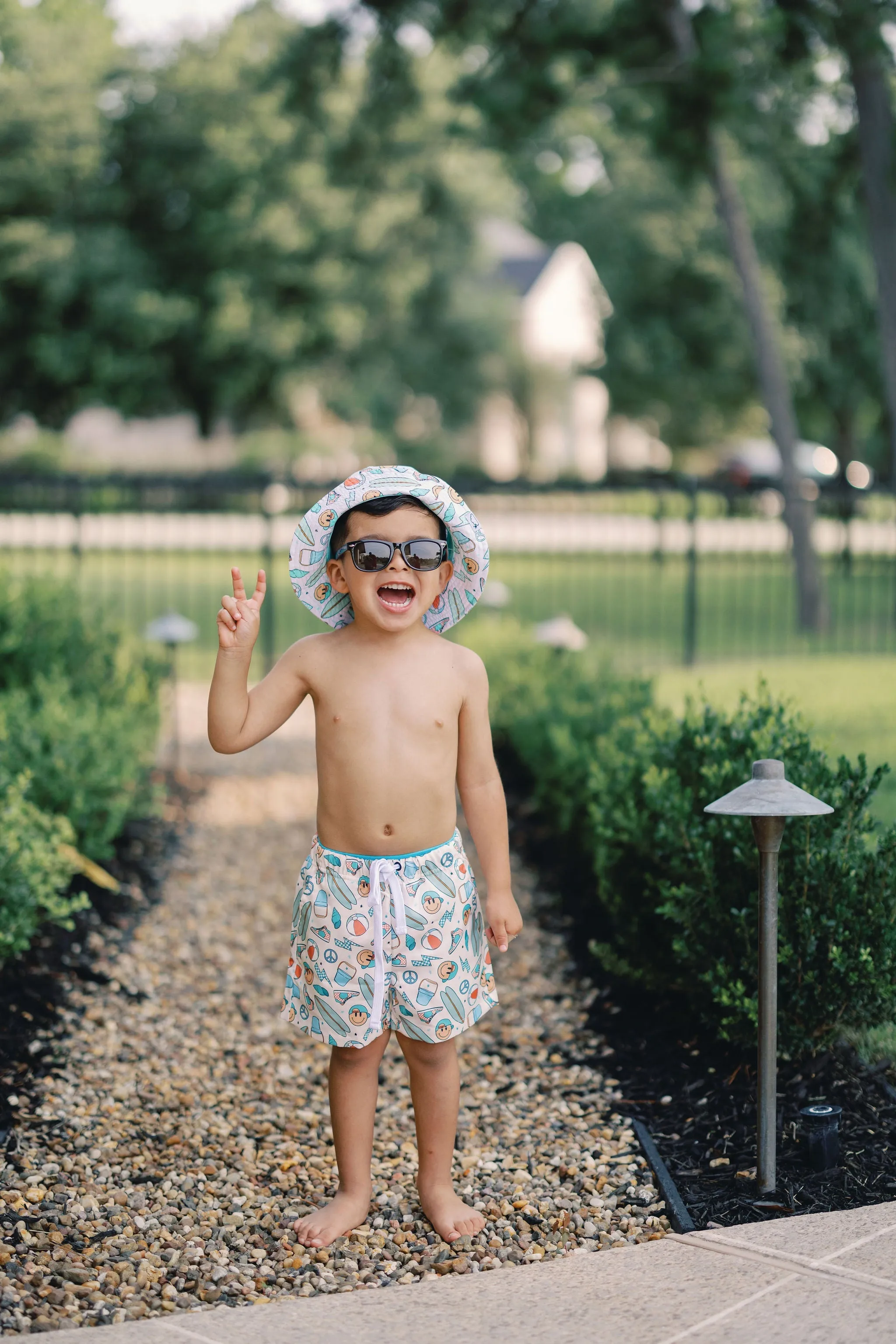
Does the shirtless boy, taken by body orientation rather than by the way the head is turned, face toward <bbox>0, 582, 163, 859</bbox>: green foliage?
no

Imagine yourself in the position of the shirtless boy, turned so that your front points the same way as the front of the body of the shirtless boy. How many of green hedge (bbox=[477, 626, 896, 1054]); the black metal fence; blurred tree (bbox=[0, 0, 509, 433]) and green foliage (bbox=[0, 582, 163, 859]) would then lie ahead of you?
0

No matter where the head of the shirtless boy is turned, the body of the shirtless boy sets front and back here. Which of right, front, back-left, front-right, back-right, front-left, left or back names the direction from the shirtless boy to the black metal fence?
back

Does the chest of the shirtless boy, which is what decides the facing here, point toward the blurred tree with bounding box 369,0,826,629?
no

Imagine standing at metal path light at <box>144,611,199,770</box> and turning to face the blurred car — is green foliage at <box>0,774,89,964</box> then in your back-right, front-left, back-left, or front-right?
back-right

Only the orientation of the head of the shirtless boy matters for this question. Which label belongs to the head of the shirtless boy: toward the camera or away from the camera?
toward the camera

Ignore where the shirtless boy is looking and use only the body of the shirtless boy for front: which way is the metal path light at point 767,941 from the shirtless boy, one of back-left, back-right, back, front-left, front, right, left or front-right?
left

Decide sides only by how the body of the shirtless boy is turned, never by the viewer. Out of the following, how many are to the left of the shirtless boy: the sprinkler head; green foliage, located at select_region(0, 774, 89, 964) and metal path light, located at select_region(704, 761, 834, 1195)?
2

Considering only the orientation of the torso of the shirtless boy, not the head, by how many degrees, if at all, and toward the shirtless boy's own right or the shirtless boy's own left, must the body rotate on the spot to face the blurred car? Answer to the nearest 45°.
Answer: approximately 180°

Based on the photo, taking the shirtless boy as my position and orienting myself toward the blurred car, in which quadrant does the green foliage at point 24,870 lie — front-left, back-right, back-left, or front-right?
front-left

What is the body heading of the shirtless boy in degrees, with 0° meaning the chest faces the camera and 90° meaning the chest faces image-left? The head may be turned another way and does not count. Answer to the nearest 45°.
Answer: approximately 0°

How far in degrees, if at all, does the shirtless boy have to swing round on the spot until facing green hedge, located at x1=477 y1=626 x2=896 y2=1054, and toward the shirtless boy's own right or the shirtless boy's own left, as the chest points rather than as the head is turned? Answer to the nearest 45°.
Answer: approximately 135° to the shirtless boy's own left

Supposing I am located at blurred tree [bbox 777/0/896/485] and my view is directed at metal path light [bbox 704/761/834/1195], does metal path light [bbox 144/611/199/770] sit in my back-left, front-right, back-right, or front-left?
front-right

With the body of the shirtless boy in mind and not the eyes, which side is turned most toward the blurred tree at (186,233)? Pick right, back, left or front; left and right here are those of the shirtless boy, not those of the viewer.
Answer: back

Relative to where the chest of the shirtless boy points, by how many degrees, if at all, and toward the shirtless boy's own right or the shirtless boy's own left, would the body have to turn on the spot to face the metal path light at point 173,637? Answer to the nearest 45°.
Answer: approximately 180°
